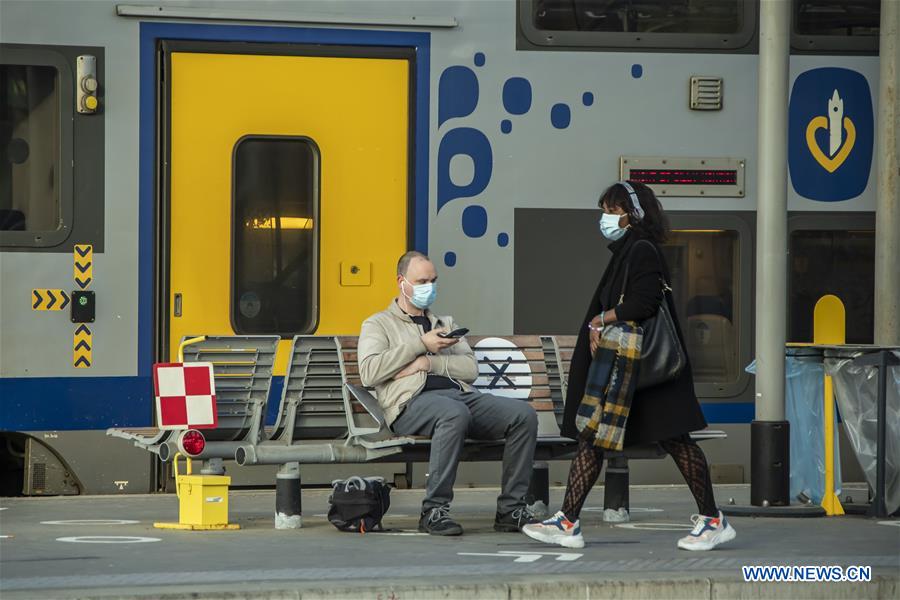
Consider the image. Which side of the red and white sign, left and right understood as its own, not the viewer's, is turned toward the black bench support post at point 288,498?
left

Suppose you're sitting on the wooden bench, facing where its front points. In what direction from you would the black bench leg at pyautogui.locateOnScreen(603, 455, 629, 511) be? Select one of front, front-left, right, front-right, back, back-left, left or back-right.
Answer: left

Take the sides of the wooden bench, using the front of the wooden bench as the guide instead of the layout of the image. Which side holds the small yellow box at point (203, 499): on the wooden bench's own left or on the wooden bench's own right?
on the wooden bench's own right

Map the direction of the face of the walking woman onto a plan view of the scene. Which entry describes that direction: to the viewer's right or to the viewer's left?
to the viewer's left

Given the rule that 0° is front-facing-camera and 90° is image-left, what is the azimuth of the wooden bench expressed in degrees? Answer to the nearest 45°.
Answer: approximately 0°

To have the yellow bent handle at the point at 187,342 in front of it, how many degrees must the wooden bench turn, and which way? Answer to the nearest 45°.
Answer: approximately 90° to its right

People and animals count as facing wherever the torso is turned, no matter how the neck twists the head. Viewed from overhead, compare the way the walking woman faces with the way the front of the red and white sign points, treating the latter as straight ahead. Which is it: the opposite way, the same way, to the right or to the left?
to the right

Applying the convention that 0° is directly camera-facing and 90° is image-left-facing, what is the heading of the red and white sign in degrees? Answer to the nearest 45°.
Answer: approximately 0°

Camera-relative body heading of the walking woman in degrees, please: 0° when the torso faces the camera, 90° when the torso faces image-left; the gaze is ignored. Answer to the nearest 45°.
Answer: approximately 90°
